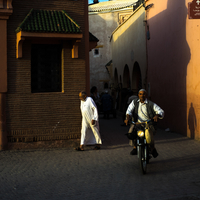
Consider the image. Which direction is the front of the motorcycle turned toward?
toward the camera

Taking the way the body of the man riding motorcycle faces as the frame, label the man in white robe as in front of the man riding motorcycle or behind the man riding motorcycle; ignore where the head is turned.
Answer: behind

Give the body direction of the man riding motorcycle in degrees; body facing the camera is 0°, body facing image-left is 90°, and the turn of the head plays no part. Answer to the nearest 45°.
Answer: approximately 0°

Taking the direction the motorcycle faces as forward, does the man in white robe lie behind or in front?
behind
